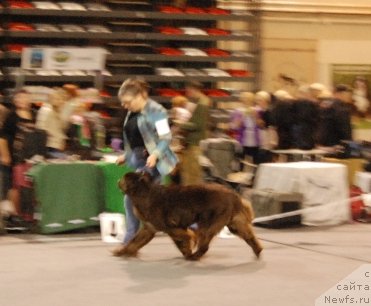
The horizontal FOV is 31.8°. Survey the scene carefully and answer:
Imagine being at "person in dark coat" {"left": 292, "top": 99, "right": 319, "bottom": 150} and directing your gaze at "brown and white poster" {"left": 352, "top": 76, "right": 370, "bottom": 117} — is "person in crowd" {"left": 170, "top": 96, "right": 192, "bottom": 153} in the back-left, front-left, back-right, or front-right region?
back-left

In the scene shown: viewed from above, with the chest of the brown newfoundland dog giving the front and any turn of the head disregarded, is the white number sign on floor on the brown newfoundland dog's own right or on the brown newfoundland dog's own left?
on the brown newfoundland dog's own right

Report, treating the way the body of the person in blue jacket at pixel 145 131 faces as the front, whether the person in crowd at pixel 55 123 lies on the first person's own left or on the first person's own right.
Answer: on the first person's own right

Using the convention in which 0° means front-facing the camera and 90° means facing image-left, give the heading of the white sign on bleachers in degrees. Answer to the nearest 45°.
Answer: approximately 0°

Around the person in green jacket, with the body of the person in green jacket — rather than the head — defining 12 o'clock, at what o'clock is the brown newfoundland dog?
The brown newfoundland dog is roughly at 9 o'clock from the person in green jacket.

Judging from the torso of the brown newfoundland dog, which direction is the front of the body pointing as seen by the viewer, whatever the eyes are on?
to the viewer's left

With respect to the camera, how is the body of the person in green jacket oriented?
to the viewer's left
